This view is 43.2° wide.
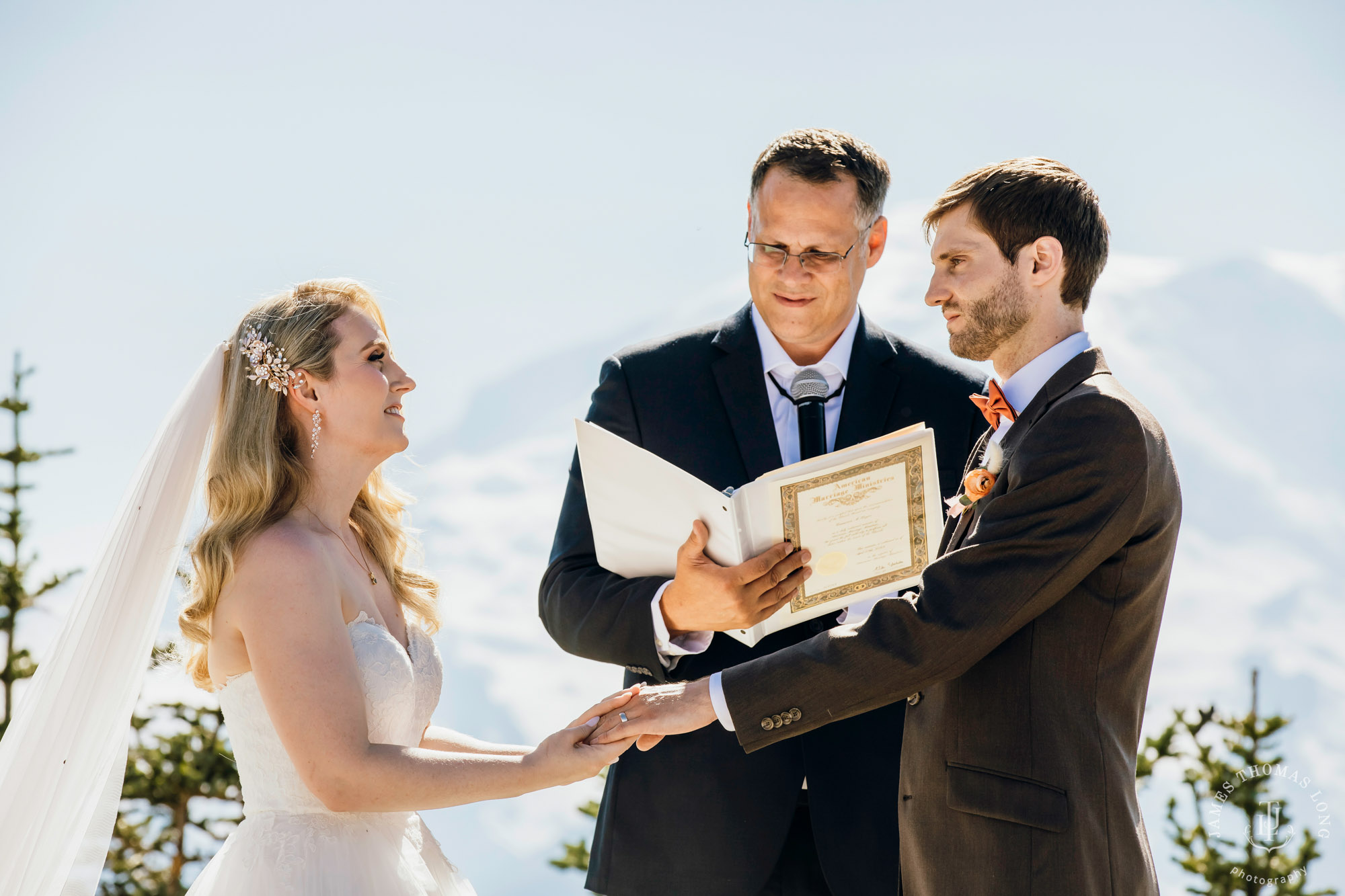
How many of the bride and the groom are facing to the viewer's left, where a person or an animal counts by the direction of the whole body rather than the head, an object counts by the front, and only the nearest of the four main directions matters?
1

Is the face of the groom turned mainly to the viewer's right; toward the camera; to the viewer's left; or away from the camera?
to the viewer's left

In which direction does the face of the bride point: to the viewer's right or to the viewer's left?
to the viewer's right

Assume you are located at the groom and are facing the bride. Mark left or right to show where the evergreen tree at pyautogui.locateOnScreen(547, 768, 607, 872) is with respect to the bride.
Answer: right

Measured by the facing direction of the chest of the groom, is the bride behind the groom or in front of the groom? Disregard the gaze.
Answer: in front

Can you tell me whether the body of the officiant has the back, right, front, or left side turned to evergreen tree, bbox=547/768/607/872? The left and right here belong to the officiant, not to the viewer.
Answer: back

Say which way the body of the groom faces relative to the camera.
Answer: to the viewer's left

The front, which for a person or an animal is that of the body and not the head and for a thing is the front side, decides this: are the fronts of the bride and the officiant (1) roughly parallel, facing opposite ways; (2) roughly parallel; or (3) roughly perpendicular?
roughly perpendicular

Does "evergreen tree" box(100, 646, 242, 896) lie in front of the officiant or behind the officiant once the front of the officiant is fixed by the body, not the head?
behind

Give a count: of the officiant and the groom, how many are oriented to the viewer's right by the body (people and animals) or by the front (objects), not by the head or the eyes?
0

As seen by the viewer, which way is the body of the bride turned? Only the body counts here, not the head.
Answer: to the viewer's right

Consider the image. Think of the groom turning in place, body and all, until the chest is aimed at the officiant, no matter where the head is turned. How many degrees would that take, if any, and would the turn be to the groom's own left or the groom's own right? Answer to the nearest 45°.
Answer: approximately 45° to the groom's own right

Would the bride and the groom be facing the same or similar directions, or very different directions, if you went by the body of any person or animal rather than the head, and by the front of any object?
very different directions

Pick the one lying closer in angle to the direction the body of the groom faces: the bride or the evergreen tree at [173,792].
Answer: the bride
